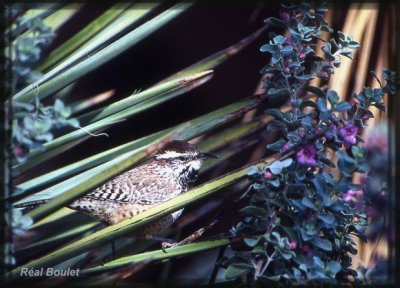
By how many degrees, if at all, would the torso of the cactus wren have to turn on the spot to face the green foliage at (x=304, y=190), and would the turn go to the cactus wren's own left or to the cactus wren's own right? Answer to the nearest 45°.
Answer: approximately 45° to the cactus wren's own right

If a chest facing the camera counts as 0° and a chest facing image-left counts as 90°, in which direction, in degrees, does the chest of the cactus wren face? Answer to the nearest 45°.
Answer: approximately 270°
